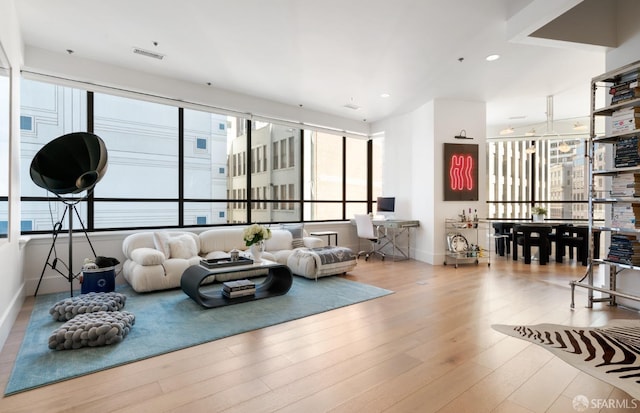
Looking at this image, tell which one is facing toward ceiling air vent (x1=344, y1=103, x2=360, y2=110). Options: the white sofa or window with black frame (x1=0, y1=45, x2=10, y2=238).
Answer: the window with black frame

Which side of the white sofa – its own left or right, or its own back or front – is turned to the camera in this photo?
front

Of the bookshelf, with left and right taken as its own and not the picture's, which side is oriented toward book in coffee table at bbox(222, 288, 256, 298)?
front

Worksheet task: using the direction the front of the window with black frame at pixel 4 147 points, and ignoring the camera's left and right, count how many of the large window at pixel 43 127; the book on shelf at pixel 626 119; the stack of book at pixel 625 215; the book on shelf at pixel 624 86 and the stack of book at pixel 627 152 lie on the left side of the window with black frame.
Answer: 1

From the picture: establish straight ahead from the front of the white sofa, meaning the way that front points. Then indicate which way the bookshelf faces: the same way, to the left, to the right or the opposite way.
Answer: to the right

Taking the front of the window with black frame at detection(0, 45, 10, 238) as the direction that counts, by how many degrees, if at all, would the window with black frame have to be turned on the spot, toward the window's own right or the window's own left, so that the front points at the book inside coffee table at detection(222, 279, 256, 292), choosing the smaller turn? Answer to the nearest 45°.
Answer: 0° — it already faces it

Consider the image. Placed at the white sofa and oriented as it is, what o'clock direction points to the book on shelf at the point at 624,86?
The book on shelf is roughly at 10 o'clock from the white sofa.

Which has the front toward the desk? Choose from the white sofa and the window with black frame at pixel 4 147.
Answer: the window with black frame

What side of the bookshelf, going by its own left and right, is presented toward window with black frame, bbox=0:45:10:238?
front

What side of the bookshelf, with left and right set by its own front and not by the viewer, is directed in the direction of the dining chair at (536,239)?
right

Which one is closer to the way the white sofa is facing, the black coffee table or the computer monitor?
the black coffee table

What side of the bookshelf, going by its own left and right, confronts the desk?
right

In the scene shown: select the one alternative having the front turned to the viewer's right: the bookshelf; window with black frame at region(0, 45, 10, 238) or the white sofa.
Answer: the window with black frame

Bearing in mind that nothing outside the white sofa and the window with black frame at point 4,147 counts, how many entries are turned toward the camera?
1

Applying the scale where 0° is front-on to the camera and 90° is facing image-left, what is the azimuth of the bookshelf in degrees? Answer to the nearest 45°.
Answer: approximately 45°

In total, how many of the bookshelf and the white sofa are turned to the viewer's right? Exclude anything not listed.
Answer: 0
